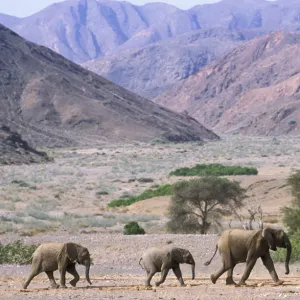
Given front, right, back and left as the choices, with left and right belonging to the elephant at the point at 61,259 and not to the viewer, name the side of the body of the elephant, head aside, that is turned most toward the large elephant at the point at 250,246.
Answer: front

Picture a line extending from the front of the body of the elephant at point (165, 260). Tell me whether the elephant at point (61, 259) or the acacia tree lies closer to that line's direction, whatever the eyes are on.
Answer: the acacia tree

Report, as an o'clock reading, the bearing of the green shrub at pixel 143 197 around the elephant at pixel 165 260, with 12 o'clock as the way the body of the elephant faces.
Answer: The green shrub is roughly at 9 o'clock from the elephant.

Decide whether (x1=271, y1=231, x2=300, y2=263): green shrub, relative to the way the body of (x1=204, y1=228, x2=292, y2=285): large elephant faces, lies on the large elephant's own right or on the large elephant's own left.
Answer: on the large elephant's own left

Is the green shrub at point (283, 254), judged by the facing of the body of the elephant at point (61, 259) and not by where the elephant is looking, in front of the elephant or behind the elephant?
in front

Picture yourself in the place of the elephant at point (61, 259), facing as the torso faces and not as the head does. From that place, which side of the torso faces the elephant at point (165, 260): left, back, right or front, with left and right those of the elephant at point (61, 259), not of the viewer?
front

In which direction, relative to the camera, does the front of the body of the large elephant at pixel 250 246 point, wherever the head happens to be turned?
to the viewer's right

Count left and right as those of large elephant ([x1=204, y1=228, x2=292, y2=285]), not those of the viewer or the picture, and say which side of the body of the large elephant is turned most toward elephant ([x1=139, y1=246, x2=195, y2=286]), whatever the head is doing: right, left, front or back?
back

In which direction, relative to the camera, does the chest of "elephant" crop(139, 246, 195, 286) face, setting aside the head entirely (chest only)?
to the viewer's right

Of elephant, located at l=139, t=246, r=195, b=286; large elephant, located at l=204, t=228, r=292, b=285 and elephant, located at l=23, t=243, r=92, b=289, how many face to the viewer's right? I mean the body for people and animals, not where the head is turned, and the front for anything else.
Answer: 3

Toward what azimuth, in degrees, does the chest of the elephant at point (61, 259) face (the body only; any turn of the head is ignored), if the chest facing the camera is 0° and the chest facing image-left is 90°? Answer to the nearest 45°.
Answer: approximately 270°

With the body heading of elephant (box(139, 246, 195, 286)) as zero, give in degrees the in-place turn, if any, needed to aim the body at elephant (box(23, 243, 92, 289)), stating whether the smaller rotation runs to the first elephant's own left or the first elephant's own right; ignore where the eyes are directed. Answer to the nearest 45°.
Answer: approximately 180°

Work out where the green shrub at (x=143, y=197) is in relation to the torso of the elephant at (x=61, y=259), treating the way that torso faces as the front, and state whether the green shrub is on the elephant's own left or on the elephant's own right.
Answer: on the elephant's own left
